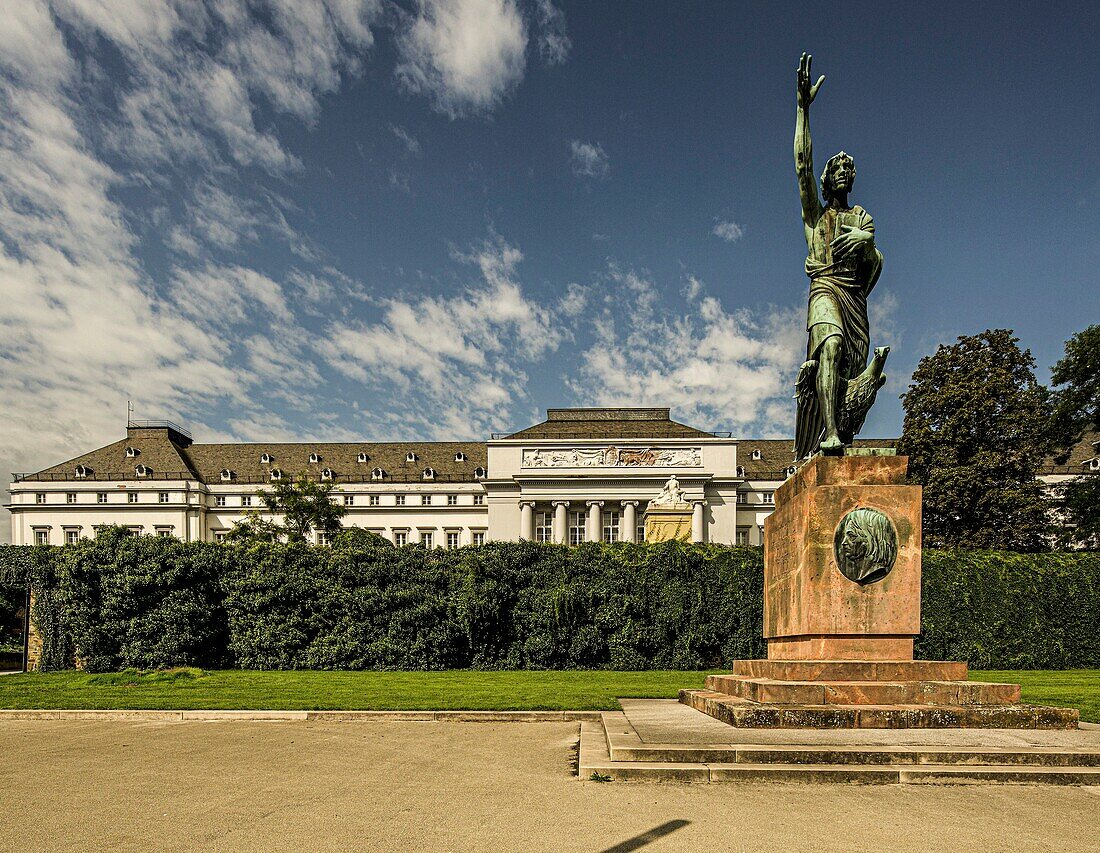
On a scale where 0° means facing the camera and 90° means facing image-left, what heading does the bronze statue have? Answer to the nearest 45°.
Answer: approximately 0°

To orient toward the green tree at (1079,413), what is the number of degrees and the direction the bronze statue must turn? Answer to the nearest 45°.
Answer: approximately 180°

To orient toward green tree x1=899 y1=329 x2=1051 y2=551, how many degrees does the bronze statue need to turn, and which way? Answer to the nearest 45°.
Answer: approximately 180°

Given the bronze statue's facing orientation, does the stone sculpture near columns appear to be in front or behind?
behind

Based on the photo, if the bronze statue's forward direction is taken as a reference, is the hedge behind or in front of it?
behind
